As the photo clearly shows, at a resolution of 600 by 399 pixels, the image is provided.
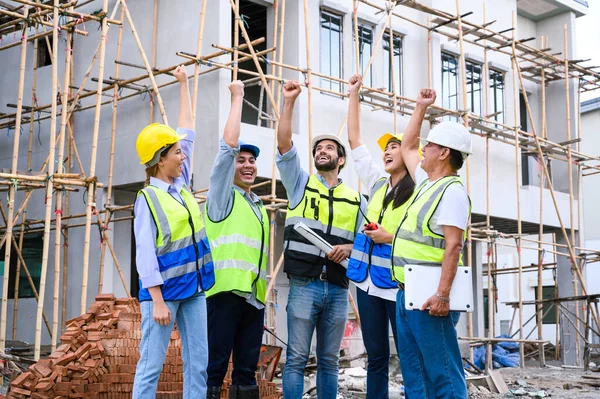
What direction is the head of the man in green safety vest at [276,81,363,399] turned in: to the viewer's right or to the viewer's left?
to the viewer's left

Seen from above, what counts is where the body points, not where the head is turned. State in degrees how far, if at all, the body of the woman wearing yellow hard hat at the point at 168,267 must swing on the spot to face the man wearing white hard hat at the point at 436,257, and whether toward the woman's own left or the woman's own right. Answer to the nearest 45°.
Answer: approximately 45° to the woman's own left

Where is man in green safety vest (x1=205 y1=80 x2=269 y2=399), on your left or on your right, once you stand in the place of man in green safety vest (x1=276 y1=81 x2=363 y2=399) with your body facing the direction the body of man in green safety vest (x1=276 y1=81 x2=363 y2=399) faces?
on your right

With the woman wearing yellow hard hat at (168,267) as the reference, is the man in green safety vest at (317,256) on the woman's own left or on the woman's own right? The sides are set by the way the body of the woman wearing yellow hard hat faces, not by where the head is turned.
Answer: on the woman's own left

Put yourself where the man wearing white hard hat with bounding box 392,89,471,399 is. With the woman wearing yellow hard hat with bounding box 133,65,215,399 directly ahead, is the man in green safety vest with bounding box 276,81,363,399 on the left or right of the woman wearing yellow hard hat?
right

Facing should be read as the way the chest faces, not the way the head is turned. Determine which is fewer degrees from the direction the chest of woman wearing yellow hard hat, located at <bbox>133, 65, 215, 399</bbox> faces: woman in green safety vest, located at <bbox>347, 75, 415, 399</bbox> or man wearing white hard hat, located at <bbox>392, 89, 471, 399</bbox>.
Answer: the man wearing white hard hat

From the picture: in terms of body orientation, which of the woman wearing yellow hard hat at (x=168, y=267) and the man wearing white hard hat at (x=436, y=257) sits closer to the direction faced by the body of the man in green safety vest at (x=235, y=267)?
the man wearing white hard hat

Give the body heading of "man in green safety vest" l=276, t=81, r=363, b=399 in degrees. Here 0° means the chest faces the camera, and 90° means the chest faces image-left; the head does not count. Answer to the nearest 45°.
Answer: approximately 0°

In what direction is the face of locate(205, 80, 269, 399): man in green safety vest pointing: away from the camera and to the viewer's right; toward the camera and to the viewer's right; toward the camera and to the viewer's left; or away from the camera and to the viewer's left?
toward the camera and to the viewer's right

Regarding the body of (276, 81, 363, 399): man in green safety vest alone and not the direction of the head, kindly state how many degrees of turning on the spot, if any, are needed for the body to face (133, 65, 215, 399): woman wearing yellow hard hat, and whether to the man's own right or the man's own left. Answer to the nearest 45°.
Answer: approximately 45° to the man's own right
